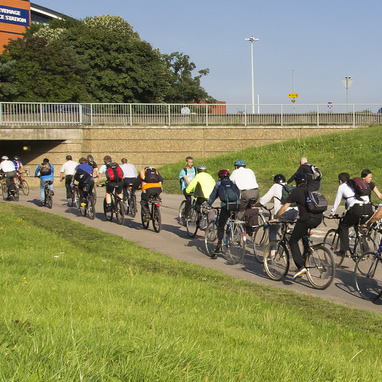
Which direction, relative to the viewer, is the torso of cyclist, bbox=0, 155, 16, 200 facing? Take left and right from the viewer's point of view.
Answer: facing away from the viewer and to the left of the viewer

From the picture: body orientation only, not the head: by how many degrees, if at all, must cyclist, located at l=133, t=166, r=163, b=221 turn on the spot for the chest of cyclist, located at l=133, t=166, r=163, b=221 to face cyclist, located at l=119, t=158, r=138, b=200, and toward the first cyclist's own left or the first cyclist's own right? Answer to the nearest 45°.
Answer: approximately 45° to the first cyclist's own right

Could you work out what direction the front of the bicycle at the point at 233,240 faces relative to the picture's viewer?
facing away from the viewer and to the left of the viewer

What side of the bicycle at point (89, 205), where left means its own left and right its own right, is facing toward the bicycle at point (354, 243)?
back

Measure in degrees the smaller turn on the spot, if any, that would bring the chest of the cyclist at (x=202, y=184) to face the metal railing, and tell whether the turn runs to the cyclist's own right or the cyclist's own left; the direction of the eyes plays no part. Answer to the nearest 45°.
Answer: approximately 45° to the cyclist's own right

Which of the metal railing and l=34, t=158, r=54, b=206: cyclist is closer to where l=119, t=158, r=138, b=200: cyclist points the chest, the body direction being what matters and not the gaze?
the cyclist

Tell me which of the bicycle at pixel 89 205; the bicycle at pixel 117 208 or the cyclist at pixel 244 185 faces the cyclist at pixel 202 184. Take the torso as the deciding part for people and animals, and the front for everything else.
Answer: the cyclist at pixel 244 185

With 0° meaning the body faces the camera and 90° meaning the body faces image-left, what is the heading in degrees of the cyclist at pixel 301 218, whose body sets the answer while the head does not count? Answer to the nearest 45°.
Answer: approximately 135°

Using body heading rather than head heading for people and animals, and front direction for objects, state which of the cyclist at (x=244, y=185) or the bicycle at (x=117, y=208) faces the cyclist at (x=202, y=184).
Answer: the cyclist at (x=244, y=185)

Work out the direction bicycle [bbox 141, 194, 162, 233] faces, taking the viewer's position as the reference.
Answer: facing away from the viewer and to the left of the viewer

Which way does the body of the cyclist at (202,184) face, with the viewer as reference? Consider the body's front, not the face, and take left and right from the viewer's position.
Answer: facing away from the viewer and to the left of the viewer

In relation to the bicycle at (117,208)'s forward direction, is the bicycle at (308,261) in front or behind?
behind

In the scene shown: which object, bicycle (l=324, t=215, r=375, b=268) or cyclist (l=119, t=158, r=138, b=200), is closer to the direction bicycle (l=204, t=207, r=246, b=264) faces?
the cyclist

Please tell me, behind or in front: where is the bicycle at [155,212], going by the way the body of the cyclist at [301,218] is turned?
in front

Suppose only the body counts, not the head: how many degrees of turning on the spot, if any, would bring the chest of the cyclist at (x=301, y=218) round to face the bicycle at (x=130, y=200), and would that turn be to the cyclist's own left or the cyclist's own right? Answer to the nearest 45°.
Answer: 0° — they already face it
